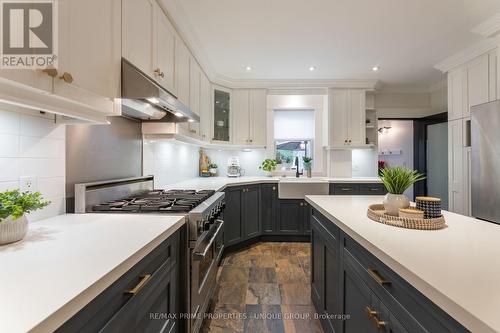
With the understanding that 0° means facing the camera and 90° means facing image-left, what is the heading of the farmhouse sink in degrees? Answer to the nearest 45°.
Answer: approximately 0°

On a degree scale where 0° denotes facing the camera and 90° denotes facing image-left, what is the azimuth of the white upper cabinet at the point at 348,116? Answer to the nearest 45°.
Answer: approximately 0°

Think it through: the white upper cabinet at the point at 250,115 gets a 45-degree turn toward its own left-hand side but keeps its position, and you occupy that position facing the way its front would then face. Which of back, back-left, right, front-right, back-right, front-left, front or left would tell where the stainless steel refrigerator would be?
front

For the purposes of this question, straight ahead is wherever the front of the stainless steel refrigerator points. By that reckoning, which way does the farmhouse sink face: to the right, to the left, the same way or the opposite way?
to the left

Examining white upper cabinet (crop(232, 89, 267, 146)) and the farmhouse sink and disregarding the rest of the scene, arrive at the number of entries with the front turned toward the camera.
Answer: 2

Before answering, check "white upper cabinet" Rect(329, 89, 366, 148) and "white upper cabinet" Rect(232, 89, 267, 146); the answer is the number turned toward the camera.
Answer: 2

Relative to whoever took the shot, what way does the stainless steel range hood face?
facing the viewer and to the right of the viewer

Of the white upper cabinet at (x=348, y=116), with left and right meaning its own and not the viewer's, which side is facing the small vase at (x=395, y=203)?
front

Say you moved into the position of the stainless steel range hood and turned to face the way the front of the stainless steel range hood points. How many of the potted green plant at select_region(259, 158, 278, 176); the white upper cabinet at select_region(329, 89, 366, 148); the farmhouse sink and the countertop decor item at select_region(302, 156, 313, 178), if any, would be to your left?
4

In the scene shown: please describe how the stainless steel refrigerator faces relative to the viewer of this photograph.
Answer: facing the viewer and to the left of the viewer

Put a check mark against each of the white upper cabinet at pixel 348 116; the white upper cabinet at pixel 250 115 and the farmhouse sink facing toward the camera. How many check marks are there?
3

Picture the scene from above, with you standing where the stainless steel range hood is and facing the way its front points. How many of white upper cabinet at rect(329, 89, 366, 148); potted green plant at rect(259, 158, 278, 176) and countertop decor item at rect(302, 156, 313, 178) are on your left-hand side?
3
